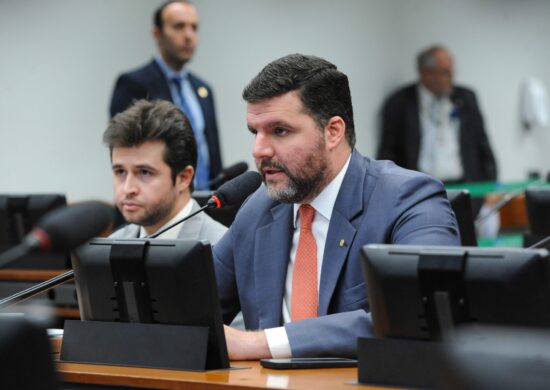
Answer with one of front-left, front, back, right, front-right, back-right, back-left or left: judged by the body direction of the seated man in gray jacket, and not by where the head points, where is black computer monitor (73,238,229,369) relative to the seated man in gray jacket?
front-left

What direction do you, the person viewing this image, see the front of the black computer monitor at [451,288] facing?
facing away from the viewer

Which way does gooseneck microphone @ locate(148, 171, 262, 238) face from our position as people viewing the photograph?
facing to the right of the viewer

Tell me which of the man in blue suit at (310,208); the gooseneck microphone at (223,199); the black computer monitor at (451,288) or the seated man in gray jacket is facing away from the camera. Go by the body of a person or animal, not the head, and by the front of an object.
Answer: the black computer monitor

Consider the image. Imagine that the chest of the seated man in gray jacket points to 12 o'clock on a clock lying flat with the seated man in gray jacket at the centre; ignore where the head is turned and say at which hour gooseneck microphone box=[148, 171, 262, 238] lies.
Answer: The gooseneck microphone is roughly at 10 o'clock from the seated man in gray jacket.

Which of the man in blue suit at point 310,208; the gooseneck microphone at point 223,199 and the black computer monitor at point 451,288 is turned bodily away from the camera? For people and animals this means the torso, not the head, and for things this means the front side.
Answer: the black computer monitor

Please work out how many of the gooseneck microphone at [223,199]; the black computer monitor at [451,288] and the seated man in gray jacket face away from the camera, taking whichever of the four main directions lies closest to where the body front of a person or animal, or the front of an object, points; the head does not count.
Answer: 1

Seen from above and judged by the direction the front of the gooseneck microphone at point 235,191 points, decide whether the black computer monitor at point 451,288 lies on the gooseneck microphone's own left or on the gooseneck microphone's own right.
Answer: on the gooseneck microphone's own right

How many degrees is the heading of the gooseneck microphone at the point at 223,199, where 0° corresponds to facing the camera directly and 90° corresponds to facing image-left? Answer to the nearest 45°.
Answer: approximately 270°

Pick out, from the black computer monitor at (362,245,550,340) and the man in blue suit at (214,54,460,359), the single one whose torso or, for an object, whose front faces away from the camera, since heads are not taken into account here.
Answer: the black computer monitor

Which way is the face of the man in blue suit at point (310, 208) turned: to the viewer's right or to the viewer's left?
to the viewer's left
